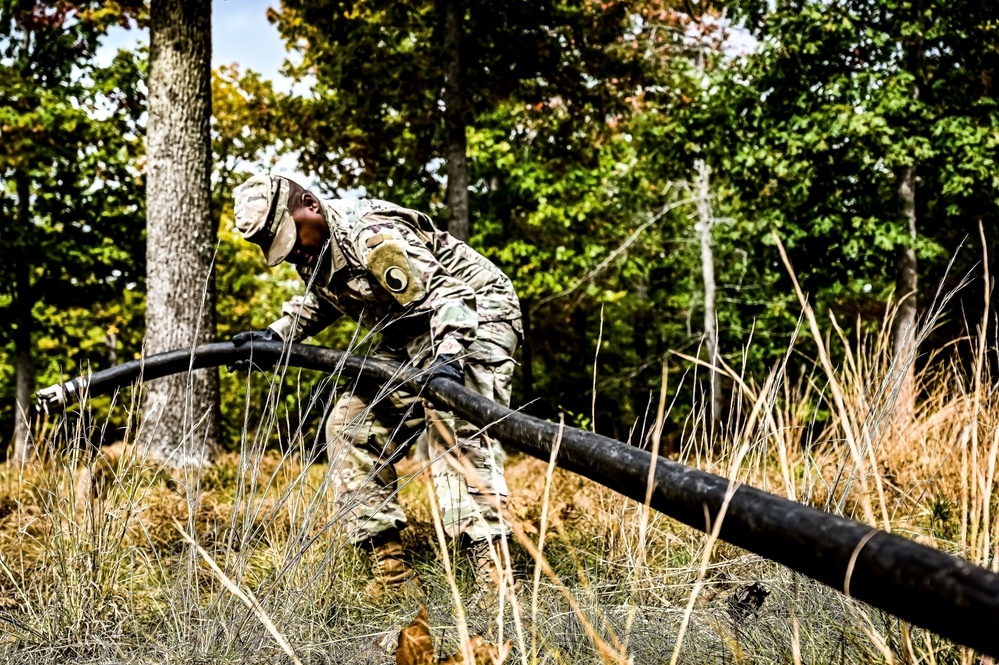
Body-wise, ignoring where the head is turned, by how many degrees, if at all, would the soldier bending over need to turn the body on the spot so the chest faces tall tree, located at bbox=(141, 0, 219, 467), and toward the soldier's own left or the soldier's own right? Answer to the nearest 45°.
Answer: approximately 90° to the soldier's own right

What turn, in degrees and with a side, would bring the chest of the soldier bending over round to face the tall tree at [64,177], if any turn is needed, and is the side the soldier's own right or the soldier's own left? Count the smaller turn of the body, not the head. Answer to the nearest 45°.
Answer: approximately 90° to the soldier's own right

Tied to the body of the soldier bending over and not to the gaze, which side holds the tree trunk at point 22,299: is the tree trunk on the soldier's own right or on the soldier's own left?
on the soldier's own right

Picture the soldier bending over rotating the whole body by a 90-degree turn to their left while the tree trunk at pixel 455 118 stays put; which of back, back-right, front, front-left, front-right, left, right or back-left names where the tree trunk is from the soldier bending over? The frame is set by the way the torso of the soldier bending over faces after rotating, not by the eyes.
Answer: back-left

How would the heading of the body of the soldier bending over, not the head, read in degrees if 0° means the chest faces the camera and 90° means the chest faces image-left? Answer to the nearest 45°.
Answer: approximately 45°
